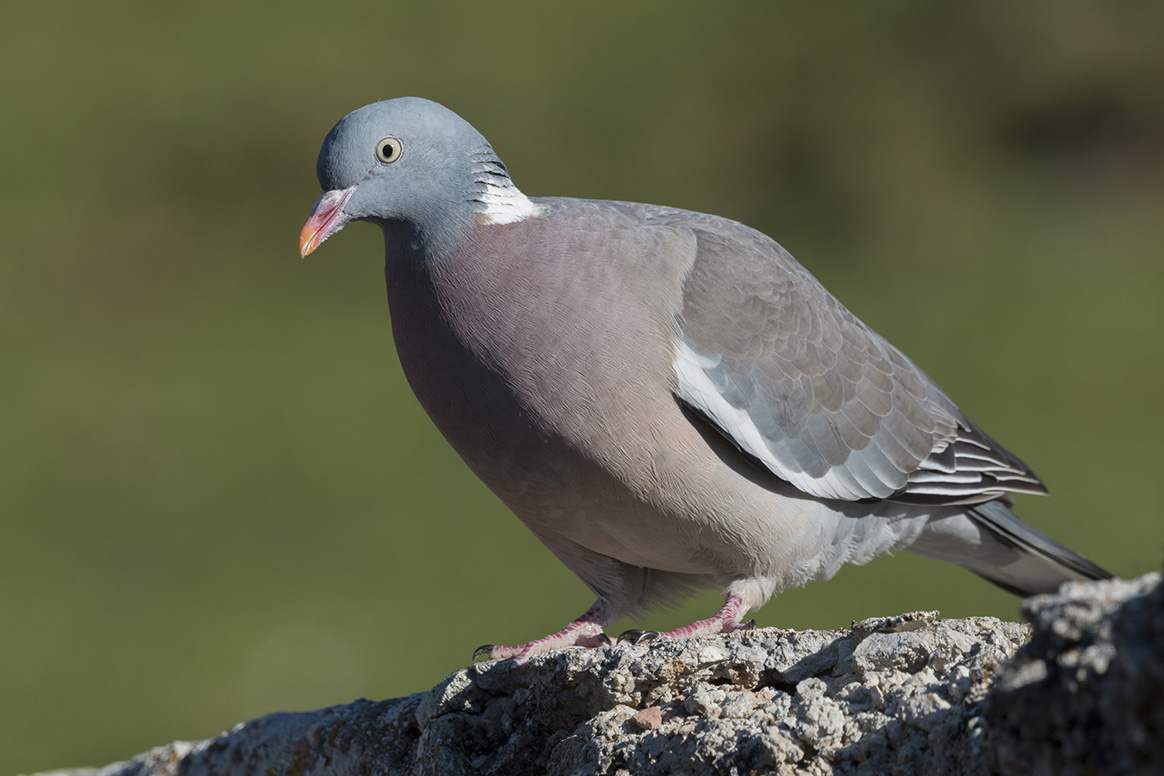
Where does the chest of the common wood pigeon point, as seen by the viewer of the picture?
to the viewer's left
